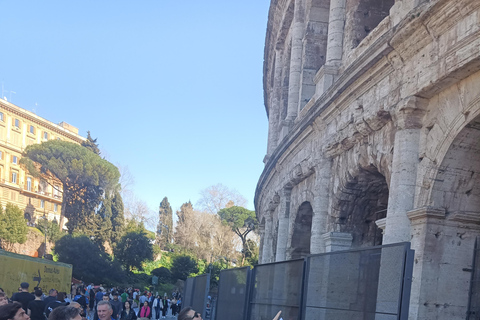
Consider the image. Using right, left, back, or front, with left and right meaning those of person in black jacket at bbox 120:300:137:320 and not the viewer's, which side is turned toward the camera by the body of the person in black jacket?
front

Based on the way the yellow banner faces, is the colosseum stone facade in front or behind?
in front

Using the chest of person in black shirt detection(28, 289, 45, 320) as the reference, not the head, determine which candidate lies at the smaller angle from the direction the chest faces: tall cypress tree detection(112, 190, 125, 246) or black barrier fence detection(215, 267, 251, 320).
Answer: the tall cypress tree

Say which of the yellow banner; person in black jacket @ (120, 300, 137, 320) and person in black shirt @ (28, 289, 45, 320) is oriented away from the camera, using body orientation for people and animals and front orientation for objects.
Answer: person in black shirt @ (28, 289, 45, 320)

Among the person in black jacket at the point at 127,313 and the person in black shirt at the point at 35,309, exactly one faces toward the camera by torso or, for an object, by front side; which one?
the person in black jacket at the point at 127,313

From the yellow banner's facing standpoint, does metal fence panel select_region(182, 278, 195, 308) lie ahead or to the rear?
ahead

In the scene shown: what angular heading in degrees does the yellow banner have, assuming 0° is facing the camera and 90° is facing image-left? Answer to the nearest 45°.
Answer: approximately 315°

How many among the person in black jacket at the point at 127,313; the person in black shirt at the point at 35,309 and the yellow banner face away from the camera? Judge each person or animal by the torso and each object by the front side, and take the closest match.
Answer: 1

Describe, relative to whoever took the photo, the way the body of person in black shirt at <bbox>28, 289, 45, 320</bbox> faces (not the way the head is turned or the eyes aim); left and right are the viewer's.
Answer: facing away from the viewer

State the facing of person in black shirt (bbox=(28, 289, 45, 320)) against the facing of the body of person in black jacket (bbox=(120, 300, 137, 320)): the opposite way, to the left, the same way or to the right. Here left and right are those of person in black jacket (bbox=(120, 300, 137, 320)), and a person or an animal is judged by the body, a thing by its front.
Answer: the opposite way
